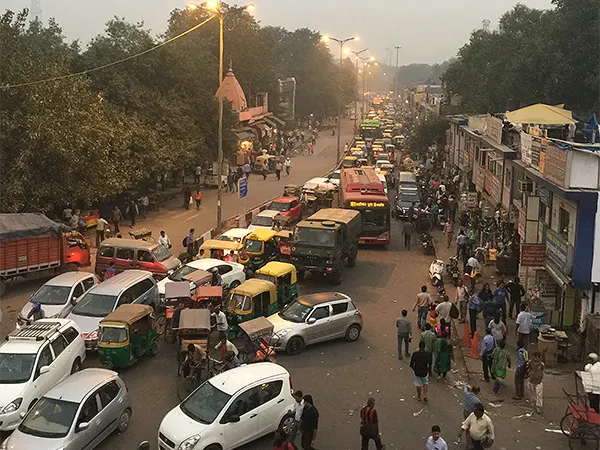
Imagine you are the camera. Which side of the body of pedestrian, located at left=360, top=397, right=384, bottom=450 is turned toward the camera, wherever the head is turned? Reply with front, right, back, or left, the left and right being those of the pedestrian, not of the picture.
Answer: back

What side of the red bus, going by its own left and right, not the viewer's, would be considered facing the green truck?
front

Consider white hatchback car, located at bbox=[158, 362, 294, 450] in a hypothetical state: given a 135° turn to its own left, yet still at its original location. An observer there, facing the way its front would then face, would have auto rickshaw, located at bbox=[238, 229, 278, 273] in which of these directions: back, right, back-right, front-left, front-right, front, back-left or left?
left

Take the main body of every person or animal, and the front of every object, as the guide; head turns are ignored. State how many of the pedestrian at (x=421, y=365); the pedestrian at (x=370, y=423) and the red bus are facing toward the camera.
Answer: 1

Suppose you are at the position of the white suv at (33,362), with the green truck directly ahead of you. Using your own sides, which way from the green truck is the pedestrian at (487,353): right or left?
right

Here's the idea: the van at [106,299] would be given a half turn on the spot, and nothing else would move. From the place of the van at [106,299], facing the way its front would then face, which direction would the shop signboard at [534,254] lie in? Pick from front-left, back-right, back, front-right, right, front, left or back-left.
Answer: front-right

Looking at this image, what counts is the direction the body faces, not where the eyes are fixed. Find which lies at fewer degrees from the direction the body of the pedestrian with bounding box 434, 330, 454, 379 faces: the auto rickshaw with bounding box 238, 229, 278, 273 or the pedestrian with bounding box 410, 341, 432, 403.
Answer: the auto rickshaw

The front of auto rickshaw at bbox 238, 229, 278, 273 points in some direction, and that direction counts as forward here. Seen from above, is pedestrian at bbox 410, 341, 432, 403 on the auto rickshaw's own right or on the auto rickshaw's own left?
on the auto rickshaw's own left

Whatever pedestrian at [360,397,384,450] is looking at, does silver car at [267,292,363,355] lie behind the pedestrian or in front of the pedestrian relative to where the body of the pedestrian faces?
in front

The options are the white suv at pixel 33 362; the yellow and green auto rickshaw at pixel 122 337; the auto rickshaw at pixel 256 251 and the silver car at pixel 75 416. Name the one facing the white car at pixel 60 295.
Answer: the auto rickshaw

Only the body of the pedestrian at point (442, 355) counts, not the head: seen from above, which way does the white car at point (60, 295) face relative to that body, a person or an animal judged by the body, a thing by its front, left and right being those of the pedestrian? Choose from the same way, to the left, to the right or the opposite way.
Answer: the opposite way

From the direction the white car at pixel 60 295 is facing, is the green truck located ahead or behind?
behind
